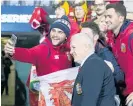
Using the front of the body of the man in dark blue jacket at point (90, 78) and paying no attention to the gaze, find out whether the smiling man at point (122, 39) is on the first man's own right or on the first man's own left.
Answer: on the first man's own right

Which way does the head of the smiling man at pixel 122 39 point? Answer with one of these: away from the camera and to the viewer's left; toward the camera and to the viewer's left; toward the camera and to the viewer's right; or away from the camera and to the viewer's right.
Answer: toward the camera and to the viewer's left

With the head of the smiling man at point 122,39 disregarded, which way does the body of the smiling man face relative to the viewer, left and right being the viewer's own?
facing the viewer and to the left of the viewer

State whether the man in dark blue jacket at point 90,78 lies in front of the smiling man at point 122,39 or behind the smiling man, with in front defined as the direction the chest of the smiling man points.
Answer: in front
